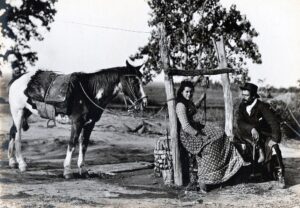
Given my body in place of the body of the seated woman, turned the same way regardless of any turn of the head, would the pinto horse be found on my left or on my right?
on my right

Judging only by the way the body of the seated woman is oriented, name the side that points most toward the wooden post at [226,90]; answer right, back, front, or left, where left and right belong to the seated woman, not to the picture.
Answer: left

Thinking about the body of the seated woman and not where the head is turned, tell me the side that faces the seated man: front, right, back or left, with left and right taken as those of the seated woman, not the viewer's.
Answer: front

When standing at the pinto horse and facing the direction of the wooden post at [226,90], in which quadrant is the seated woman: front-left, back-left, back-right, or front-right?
front-right
